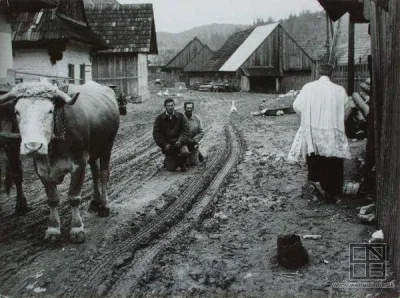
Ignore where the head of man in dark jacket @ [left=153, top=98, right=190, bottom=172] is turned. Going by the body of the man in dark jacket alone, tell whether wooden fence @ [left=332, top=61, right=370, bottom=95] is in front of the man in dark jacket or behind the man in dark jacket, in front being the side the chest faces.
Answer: behind

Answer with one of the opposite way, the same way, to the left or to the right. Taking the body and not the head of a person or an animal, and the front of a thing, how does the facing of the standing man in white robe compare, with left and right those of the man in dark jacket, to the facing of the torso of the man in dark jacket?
the opposite way

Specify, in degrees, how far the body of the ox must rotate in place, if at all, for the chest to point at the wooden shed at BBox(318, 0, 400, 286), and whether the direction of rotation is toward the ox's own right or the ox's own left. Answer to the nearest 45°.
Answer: approximately 90° to the ox's own left

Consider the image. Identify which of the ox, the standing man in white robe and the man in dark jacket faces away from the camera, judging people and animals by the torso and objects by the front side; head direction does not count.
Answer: the standing man in white robe

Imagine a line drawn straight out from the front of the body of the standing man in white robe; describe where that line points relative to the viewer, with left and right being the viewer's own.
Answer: facing away from the viewer

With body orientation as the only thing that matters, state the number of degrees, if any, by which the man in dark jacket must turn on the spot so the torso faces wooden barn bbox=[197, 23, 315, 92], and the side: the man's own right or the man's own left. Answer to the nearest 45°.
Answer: approximately 180°

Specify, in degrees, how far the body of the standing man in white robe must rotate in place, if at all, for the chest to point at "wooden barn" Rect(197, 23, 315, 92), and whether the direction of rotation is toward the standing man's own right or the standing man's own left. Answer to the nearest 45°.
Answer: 0° — they already face it

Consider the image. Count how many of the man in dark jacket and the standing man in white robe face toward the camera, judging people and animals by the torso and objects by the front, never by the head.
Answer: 1

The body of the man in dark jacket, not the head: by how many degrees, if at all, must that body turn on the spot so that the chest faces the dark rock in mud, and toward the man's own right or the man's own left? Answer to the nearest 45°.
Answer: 0° — they already face it
